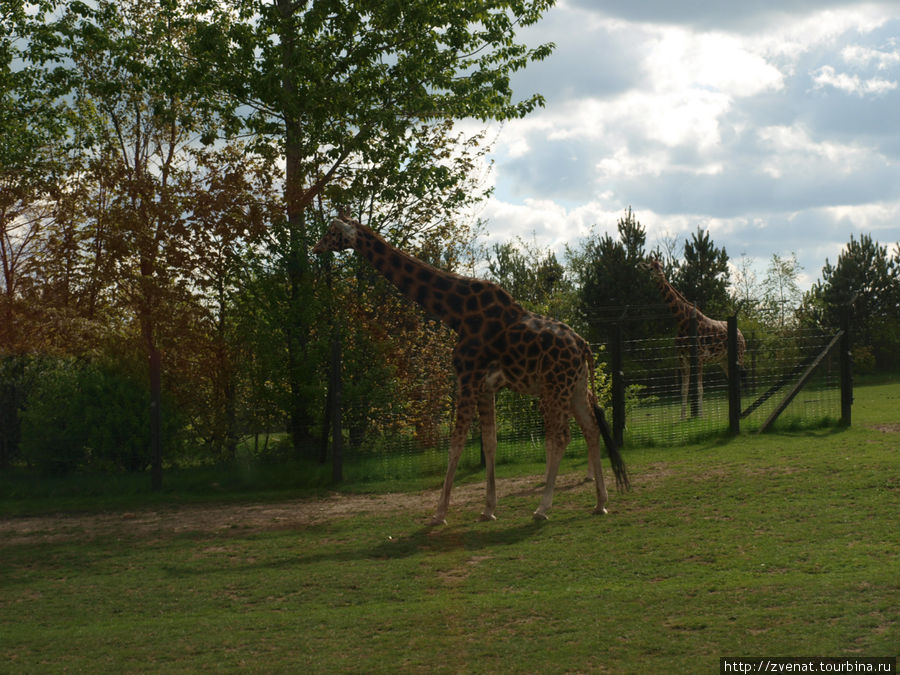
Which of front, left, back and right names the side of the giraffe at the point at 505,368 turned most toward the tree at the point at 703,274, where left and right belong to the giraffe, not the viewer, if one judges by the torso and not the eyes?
right

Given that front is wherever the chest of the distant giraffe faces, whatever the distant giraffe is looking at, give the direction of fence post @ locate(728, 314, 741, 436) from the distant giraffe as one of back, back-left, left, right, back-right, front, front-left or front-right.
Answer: left

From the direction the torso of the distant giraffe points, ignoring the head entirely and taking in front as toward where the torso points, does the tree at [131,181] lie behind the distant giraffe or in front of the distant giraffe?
in front

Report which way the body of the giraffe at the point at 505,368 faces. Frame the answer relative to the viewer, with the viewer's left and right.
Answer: facing to the left of the viewer

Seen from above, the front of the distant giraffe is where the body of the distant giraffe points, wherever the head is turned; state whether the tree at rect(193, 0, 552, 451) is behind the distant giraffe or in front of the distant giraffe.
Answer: in front

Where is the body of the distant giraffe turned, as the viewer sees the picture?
to the viewer's left

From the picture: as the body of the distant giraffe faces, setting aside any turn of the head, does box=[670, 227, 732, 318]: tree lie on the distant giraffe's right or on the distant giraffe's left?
on the distant giraffe's right

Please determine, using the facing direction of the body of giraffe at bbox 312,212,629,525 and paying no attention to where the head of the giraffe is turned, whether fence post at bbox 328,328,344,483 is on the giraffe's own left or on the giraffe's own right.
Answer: on the giraffe's own right
